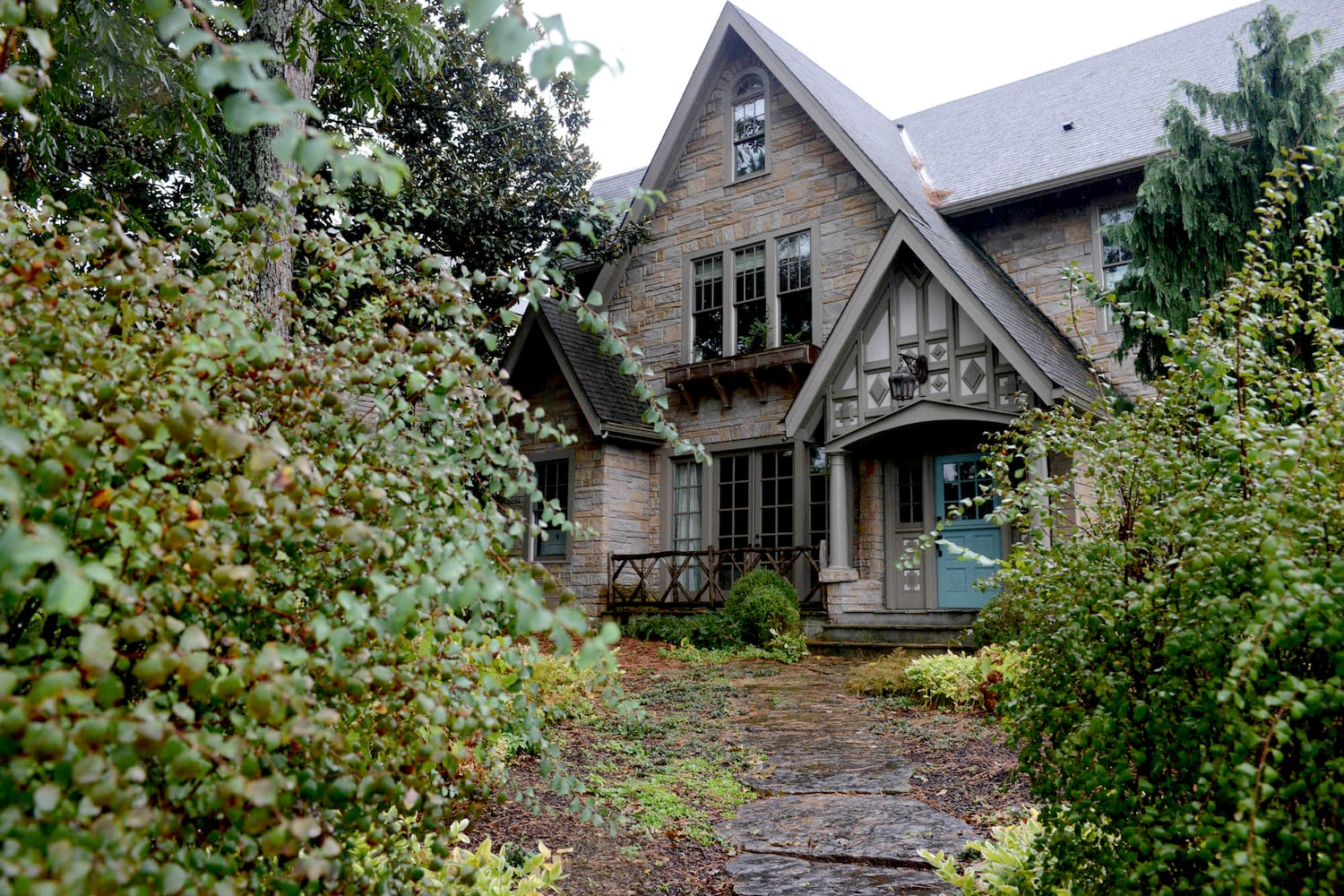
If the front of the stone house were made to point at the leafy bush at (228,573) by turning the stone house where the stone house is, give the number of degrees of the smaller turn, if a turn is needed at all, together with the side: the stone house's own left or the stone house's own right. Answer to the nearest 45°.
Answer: approximately 45° to the stone house's own left

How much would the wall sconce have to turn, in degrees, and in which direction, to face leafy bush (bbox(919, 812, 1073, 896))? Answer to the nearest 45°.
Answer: approximately 45° to its left

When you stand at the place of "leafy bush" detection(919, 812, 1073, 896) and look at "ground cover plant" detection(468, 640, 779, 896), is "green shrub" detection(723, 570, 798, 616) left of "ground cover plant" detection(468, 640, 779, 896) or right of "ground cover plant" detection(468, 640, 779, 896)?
right

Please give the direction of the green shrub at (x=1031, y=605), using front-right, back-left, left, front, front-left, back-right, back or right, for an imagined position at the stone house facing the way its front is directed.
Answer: front-left

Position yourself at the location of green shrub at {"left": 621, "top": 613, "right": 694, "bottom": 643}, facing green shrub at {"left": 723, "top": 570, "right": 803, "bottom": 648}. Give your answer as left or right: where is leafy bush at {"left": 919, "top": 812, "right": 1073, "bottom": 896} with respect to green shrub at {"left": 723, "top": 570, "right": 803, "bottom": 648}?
right

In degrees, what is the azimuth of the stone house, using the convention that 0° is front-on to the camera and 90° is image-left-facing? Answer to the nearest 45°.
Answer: approximately 45°

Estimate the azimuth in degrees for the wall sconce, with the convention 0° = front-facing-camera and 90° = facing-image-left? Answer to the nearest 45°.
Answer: approximately 45°
